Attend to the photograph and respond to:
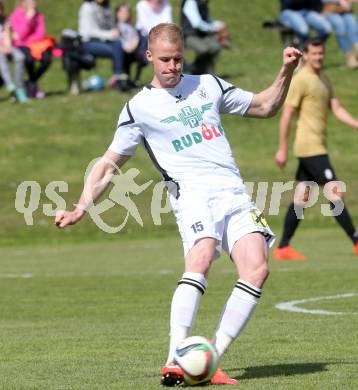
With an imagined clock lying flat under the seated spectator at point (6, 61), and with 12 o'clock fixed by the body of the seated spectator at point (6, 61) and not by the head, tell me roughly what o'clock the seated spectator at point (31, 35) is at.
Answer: the seated spectator at point (31, 35) is roughly at 10 o'clock from the seated spectator at point (6, 61).

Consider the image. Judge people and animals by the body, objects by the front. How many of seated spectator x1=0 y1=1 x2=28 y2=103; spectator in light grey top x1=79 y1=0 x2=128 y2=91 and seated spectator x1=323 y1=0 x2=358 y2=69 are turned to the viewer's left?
0

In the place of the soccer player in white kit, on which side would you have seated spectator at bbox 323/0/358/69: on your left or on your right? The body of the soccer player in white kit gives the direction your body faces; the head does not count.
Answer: on your left

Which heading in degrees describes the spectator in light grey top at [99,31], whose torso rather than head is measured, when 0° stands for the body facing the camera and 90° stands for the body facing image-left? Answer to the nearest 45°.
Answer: approximately 315°

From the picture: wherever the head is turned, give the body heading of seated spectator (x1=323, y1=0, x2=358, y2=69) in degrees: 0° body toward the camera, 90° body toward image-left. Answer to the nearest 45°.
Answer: approximately 315°

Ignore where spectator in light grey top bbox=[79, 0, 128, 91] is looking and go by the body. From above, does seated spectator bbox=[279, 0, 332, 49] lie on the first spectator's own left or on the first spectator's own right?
on the first spectator's own left

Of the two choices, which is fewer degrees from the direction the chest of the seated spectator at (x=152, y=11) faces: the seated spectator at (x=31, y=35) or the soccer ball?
the soccer ball

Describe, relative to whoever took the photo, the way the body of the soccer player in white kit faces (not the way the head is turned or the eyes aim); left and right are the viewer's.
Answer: facing the viewer and to the right of the viewer

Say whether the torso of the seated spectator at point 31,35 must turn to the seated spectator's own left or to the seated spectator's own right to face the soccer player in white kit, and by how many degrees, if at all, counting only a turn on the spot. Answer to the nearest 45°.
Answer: approximately 45° to the seated spectator's own right

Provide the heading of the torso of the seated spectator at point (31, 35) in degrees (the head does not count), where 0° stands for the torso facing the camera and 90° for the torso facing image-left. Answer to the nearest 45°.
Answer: approximately 315°

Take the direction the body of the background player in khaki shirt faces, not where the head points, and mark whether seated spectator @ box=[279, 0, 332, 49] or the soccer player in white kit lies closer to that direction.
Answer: the soccer player in white kit

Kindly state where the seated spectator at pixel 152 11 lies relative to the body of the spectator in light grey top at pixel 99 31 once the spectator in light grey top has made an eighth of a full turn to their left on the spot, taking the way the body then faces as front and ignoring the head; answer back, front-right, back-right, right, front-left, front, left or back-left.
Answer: front

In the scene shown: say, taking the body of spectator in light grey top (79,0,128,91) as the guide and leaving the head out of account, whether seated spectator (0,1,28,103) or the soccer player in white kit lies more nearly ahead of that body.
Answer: the soccer player in white kit

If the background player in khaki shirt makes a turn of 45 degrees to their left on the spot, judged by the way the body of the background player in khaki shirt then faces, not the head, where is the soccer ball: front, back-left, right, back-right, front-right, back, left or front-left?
right
